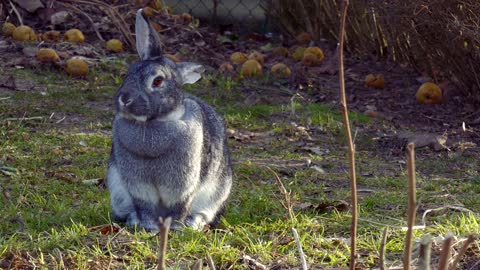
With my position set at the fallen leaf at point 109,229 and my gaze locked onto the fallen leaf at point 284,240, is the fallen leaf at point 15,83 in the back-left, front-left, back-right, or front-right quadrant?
back-left

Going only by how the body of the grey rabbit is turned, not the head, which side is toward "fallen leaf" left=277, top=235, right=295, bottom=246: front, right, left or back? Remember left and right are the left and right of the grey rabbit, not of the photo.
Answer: left

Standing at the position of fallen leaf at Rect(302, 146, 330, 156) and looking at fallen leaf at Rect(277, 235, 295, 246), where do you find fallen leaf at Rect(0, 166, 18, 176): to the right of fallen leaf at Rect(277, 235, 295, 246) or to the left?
right

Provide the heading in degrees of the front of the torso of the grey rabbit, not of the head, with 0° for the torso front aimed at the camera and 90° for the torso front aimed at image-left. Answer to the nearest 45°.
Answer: approximately 45°

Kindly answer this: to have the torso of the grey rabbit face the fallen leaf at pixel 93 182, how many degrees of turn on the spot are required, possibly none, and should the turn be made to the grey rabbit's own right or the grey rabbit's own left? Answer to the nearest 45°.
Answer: approximately 90° to the grey rabbit's own right

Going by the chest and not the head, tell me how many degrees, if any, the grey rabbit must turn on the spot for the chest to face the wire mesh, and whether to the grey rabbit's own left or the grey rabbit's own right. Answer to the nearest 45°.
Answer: approximately 135° to the grey rabbit's own right

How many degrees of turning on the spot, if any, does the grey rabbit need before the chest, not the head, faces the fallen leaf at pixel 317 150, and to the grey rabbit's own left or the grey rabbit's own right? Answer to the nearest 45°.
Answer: approximately 180°

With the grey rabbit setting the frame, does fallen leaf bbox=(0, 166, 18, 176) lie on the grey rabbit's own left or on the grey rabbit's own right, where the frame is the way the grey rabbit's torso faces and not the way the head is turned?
on the grey rabbit's own right
